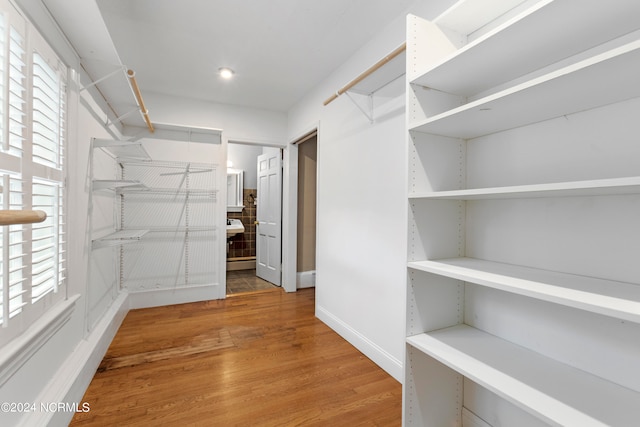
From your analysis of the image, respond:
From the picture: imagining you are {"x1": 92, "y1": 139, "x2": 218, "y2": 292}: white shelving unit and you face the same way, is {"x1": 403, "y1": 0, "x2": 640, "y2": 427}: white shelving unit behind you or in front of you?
in front

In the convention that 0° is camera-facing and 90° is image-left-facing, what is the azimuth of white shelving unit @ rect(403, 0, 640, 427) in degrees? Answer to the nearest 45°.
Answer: approximately 45°

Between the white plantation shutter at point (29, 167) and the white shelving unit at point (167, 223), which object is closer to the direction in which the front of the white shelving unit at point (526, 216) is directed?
the white plantation shutter

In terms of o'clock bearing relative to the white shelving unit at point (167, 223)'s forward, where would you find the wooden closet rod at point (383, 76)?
The wooden closet rod is roughly at 11 o'clock from the white shelving unit.

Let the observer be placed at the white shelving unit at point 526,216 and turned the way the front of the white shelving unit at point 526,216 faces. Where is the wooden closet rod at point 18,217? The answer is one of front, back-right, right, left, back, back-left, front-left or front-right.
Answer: front

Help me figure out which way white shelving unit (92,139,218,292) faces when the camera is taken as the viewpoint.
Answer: facing the viewer

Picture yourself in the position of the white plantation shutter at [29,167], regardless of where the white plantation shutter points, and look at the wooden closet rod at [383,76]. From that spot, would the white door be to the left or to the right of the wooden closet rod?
left

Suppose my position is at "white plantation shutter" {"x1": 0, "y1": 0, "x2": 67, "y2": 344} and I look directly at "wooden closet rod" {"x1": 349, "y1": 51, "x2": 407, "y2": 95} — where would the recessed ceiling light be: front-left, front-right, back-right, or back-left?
front-left

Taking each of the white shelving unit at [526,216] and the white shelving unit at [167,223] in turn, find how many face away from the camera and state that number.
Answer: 0

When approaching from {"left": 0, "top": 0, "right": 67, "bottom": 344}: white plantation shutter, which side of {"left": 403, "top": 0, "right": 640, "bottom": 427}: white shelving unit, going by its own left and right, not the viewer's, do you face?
front

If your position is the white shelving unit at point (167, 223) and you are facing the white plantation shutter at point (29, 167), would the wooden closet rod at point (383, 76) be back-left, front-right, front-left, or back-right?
front-left

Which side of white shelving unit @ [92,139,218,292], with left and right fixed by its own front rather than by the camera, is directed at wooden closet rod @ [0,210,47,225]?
front

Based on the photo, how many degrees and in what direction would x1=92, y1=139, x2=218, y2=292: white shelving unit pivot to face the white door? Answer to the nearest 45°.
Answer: approximately 90° to its left

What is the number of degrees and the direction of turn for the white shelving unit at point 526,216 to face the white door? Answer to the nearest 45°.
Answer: approximately 90° to its right

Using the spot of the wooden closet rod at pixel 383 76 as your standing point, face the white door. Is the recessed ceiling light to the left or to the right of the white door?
left
